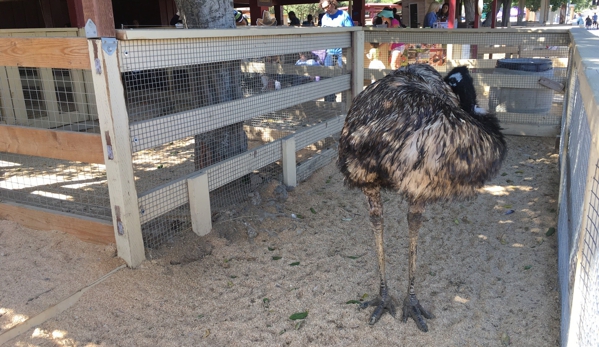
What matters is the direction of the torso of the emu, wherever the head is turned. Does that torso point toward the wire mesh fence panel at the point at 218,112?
no

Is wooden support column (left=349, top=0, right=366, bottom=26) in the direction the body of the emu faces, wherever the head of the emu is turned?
no

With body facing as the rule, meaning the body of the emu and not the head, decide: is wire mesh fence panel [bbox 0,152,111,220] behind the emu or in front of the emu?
behind

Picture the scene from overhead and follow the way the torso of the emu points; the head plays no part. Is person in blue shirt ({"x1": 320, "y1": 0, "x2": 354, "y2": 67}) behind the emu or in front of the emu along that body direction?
behind

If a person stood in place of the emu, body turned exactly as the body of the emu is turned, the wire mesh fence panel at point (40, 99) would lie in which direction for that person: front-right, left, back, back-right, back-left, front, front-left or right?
back

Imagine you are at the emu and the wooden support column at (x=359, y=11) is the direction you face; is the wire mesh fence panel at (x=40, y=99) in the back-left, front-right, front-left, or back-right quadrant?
front-left

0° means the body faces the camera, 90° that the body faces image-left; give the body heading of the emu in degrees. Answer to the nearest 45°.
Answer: approximately 315°

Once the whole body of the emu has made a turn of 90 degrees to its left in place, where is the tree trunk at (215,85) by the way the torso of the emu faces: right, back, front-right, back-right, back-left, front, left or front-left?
left

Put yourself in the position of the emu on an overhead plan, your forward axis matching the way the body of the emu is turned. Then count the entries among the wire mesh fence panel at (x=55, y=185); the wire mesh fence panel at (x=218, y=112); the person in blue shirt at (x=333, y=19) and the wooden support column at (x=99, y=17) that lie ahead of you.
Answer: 0
